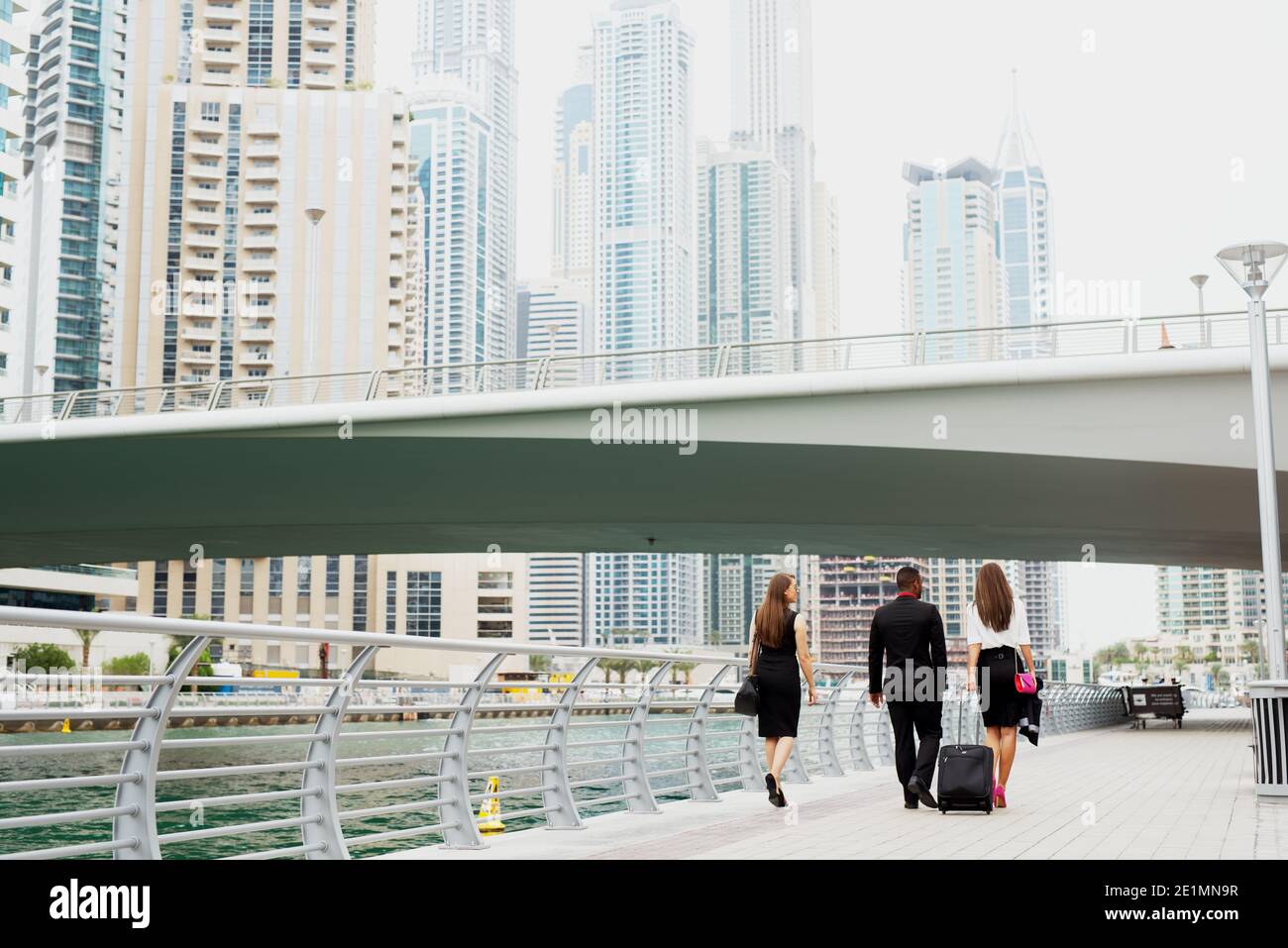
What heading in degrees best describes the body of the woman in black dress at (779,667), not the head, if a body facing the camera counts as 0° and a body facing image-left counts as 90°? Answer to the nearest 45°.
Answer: approximately 225°

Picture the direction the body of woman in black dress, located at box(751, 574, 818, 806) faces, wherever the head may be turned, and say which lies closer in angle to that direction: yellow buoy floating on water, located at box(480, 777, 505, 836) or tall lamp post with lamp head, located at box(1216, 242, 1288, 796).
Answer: the tall lamp post with lamp head

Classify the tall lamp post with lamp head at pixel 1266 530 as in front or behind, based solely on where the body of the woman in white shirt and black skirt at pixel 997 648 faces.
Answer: in front

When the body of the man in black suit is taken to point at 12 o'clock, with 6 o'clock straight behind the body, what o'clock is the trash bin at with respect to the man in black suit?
The trash bin is roughly at 2 o'clock from the man in black suit.

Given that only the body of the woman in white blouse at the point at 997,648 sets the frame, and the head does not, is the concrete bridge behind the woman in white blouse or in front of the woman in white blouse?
in front

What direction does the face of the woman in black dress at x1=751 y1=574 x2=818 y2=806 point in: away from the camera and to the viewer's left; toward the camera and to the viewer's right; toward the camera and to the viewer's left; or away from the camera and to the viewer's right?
away from the camera and to the viewer's right

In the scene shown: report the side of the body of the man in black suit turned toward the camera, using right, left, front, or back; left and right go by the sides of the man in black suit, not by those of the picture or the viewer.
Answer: back

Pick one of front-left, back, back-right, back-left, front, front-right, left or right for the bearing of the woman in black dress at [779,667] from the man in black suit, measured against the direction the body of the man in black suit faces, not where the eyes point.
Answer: left

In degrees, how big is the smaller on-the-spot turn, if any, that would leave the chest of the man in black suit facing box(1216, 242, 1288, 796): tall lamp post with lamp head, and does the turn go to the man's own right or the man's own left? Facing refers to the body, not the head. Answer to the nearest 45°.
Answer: approximately 45° to the man's own right

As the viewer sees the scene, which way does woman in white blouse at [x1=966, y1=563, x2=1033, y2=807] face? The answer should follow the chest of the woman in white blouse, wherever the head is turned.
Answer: away from the camera

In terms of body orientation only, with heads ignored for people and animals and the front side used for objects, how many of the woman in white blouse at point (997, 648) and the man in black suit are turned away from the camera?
2

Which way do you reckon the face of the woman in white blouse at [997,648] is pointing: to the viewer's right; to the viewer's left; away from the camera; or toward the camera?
away from the camera
